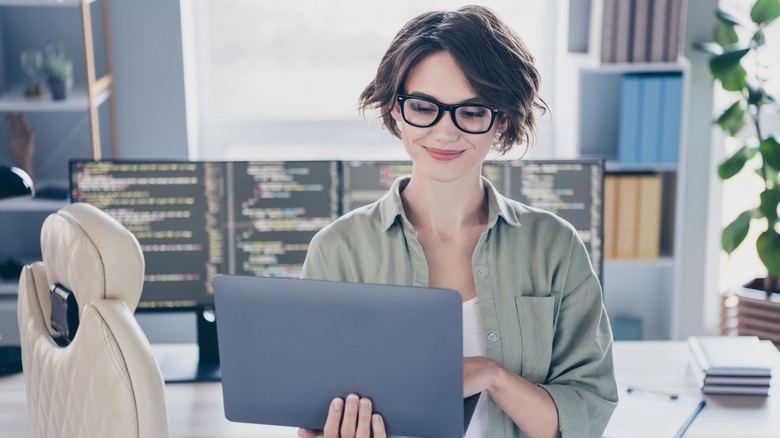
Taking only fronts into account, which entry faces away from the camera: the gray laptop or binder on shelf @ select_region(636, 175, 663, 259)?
the gray laptop

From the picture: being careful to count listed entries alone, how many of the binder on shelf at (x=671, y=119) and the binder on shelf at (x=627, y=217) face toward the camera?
2

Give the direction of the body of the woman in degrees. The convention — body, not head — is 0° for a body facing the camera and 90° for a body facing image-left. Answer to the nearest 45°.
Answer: approximately 0°

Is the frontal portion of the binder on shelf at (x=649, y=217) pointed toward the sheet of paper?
yes

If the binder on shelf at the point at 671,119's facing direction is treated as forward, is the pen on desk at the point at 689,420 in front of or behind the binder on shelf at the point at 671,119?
in front

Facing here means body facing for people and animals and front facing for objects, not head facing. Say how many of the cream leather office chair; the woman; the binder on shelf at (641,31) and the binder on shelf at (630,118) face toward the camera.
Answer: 3

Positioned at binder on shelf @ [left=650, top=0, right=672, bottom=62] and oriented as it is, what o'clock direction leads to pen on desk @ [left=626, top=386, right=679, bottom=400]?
The pen on desk is roughly at 12 o'clock from the binder on shelf.

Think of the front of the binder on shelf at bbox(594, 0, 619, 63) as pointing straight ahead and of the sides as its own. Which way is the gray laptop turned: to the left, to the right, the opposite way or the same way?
the opposite way
